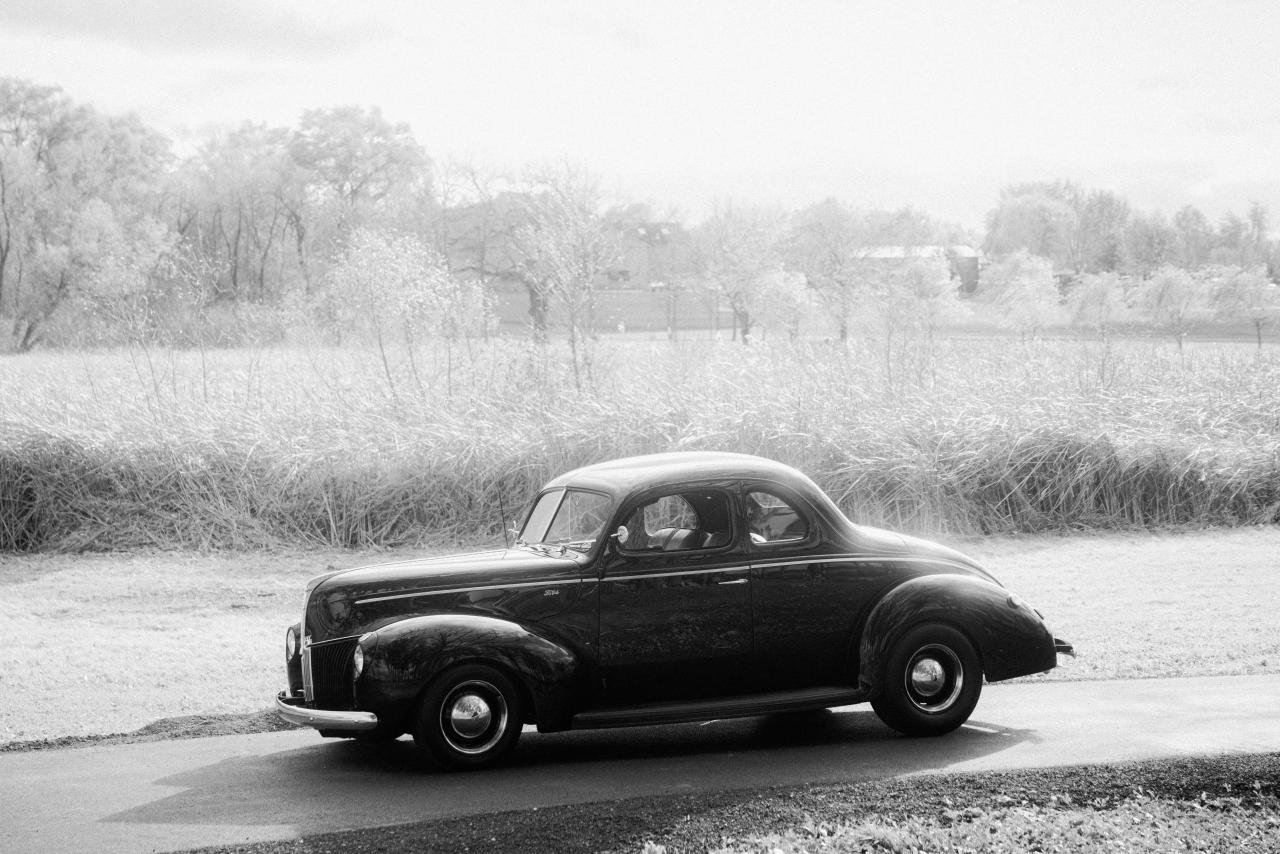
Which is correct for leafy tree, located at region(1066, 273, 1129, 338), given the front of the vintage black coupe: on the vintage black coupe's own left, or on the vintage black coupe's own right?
on the vintage black coupe's own right

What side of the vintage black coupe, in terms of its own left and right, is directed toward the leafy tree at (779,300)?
right

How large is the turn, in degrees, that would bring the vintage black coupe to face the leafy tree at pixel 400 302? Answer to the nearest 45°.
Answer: approximately 90° to its right

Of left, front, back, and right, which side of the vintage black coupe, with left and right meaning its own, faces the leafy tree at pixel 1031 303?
right

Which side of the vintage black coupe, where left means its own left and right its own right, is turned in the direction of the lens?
left
